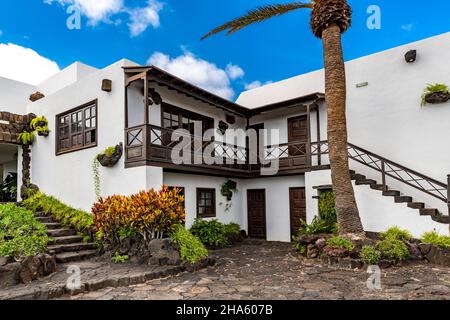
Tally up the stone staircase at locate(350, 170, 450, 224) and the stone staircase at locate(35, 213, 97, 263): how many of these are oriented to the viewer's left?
0

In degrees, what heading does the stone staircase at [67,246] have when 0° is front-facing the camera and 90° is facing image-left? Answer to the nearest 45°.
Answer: approximately 315°

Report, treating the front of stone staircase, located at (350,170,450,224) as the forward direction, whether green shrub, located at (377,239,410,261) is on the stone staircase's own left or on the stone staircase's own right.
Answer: on the stone staircase's own right

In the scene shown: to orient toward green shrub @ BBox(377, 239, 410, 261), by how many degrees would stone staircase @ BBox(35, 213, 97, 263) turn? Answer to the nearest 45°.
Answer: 0° — it already faces it

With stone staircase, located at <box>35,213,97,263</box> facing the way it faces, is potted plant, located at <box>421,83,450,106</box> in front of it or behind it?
in front

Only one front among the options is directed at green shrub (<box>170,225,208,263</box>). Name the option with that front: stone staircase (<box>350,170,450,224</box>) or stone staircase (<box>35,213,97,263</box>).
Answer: stone staircase (<box>35,213,97,263</box>)

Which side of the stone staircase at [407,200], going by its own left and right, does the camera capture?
right

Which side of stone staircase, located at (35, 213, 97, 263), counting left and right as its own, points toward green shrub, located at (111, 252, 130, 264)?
front
